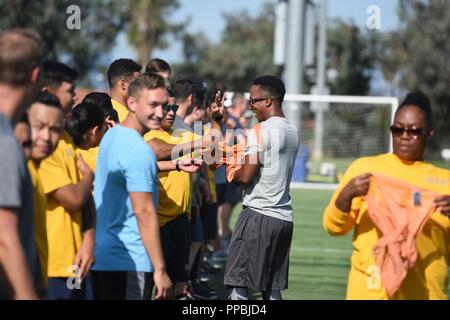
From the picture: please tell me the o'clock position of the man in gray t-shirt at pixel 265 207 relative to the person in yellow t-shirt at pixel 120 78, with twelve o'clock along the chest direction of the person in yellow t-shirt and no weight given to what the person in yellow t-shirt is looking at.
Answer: The man in gray t-shirt is roughly at 1 o'clock from the person in yellow t-shirt.

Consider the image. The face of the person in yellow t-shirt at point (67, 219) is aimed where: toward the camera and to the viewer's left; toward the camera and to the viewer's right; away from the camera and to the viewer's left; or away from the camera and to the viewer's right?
toward the camera and to the viewer's right

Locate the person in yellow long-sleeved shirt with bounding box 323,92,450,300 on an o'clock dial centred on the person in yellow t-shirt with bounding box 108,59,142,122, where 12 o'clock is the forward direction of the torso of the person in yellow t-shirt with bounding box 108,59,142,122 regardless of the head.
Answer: the person in yellow long-sleeved shirt with bounding box 323,92,450,300 is roughly at 2 o'clock from the person in yellow t-shirt with bounding box 108,59,142,122.

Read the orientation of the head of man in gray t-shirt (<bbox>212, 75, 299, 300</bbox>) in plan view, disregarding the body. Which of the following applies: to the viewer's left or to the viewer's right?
to the viewer's left

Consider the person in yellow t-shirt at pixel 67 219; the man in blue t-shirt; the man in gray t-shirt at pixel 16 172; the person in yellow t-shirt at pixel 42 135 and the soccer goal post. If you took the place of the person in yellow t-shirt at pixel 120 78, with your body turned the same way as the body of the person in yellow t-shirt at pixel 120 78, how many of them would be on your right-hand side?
4

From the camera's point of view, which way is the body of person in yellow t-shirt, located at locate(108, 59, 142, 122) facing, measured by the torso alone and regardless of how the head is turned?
to the viewer's right

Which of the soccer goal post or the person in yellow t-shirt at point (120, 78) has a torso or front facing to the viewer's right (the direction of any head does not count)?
the person in yellow t-shirt

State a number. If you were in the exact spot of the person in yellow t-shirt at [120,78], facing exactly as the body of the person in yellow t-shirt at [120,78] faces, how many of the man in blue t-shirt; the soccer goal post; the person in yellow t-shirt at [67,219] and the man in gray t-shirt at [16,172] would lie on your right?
3
